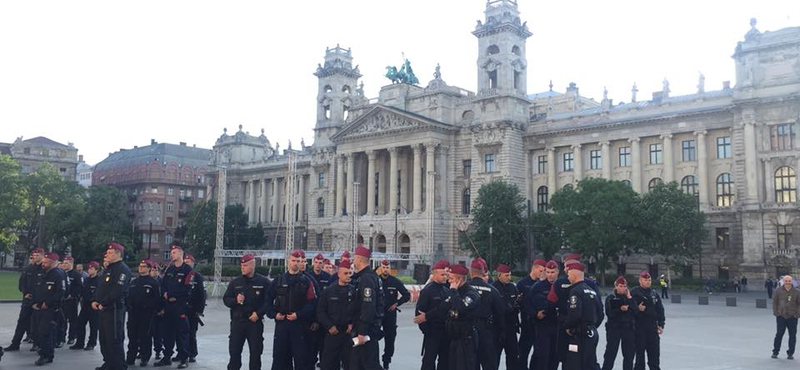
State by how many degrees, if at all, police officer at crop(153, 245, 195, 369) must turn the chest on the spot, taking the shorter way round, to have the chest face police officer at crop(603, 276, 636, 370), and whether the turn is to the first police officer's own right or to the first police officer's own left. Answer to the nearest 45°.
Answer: approximately 90° to the first police officer's own left

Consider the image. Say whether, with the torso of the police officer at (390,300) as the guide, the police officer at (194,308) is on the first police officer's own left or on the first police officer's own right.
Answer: on the first police officer's own right

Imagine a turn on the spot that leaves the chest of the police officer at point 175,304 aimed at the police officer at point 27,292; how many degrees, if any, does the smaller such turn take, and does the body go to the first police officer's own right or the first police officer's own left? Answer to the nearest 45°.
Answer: approximately 90° to the first police officer's own right

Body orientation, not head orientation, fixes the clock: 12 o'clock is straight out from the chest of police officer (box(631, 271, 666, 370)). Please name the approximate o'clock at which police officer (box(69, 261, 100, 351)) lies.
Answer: police officer (box(69, 261, 100, 351)) is roughly at 3 o'clock from police officer (box(631, 271, 666, 370)).

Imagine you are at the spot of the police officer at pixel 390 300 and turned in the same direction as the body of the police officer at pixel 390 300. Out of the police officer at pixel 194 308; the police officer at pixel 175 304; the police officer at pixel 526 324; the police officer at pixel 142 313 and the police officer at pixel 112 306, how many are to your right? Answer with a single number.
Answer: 4

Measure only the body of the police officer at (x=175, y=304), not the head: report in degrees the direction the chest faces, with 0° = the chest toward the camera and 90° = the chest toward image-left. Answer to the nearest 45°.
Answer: approximately 45°
